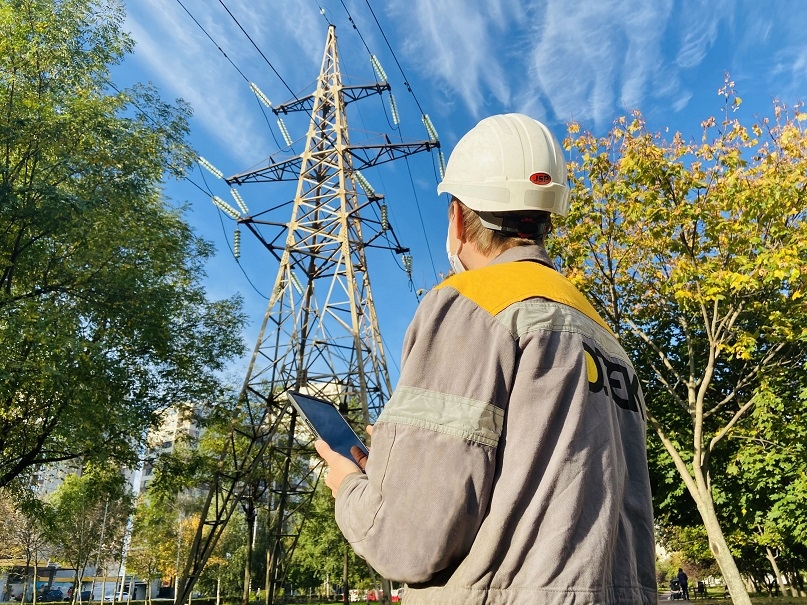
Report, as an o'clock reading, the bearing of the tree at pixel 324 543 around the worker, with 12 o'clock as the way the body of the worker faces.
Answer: The tree is roughly at 1 o'clock from the worker.

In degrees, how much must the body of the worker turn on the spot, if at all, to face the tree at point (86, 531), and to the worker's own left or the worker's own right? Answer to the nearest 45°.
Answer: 0° — they already face it

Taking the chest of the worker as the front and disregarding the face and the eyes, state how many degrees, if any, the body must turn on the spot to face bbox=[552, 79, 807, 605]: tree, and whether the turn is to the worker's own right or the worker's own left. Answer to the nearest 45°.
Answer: approximately 45° to the worker's own right

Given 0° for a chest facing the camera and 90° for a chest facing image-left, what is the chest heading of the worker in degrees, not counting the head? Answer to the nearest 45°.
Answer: approximately 135°

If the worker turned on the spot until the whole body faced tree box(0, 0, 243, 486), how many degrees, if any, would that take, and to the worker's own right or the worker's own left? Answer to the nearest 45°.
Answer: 0° — they already face it

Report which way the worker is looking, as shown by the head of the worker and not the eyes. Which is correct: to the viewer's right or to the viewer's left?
to the viewer's left

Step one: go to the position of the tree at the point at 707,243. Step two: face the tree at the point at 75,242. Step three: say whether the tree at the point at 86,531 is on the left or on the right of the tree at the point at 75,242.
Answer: right
